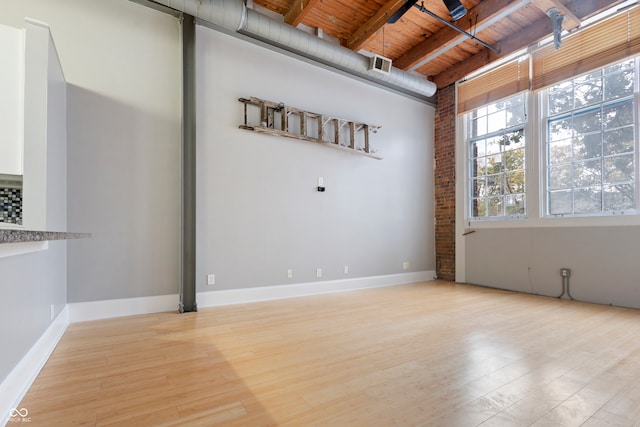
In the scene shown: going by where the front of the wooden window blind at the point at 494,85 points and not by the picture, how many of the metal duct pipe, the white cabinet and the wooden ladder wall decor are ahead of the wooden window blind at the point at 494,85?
3

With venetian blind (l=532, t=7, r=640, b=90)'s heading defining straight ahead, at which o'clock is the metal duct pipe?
The metal duct pipe is roughly at 12 o'clock from the venetian blind.

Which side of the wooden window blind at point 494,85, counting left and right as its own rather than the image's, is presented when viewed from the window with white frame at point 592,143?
left

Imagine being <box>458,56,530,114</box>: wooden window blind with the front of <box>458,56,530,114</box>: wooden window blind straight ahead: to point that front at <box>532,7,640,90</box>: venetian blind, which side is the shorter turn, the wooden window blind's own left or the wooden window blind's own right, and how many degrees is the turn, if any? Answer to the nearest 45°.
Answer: approximately 90° to the wooden window blind's own left

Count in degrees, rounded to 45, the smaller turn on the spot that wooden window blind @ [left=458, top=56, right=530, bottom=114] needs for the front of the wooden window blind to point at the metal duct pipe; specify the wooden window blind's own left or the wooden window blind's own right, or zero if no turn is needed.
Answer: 0° — it already faces it

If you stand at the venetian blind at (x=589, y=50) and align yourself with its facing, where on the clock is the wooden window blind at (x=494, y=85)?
the wooden window blind at (x=494, y=85) is roughly at 2 o'clock from the venetian blind at (x=589, y=50).

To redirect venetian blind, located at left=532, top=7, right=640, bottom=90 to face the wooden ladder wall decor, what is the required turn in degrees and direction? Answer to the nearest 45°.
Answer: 0° — it already faces it

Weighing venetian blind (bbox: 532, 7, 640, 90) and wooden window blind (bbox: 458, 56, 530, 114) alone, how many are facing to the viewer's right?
0

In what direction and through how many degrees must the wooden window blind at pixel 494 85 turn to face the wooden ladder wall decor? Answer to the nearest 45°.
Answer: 0° — it already faces it

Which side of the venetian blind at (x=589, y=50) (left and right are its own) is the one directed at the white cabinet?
front

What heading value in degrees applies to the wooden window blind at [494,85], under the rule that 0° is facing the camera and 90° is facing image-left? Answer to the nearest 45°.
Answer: approximately 45°

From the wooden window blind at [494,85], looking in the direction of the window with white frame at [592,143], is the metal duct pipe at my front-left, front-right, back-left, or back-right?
back-right

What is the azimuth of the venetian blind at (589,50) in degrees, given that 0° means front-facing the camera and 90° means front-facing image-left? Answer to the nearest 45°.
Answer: approximately 45°

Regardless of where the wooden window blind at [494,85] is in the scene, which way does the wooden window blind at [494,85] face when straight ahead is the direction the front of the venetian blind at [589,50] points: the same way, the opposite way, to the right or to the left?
the same way
